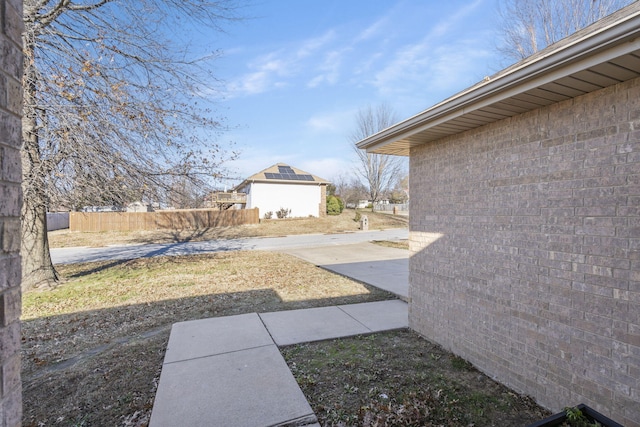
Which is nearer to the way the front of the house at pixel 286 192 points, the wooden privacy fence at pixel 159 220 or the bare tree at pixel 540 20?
the bare tree

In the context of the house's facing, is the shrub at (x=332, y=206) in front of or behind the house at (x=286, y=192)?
in front

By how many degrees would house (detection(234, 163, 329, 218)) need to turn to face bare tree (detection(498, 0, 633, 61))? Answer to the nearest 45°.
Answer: approximately 45° to its right

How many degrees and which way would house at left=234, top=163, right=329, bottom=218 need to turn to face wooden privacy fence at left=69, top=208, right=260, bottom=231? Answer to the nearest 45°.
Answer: approximately 135° to its right
